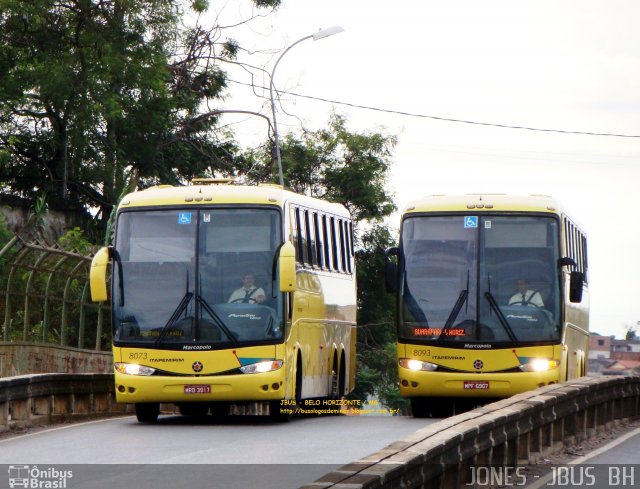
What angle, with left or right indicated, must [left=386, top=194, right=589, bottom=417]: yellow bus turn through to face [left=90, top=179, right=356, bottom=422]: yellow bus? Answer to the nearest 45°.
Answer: approximately 45° to its right

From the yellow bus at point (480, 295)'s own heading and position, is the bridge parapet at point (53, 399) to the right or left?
on its right

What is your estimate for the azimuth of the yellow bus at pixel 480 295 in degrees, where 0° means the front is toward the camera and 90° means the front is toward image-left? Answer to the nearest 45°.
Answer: approximately 0°

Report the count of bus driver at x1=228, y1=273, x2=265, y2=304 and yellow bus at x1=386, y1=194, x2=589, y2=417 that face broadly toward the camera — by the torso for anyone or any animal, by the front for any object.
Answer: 2

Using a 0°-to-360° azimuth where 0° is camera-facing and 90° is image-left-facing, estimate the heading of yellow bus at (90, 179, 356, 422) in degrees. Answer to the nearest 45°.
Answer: approximately 0°
